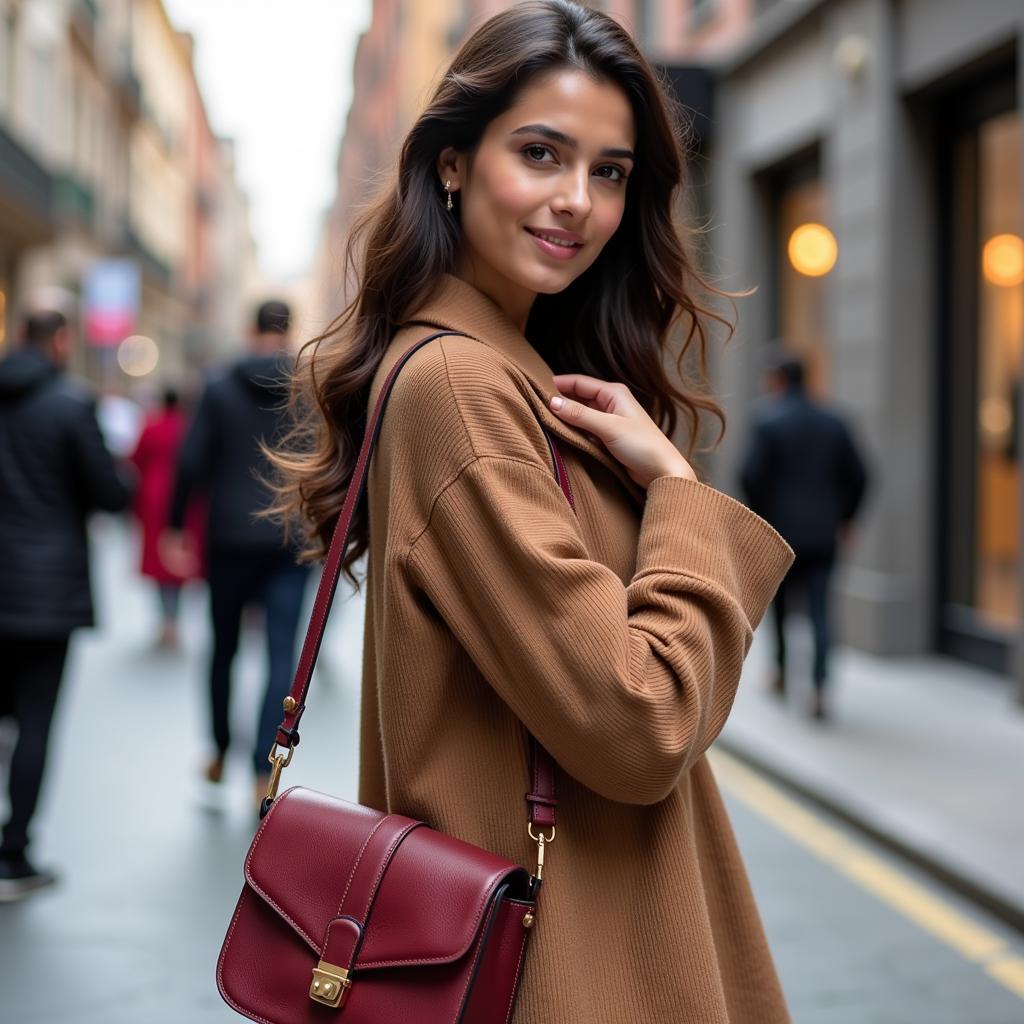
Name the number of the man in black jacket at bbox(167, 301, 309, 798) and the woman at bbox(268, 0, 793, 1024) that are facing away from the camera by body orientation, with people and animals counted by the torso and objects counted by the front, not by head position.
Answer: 1

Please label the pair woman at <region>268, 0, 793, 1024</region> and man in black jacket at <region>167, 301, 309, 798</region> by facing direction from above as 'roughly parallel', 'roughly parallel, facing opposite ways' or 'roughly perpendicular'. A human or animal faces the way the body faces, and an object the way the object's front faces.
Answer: roughly perpendicular

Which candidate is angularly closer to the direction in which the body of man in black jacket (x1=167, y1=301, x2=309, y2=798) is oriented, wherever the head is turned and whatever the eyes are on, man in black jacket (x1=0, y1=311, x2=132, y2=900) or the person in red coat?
the person in red coat

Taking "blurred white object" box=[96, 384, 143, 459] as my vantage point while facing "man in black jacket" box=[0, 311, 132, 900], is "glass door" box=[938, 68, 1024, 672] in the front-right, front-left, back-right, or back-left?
front-left

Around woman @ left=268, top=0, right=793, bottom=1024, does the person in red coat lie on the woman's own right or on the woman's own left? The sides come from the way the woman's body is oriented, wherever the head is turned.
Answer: on the woman's own left

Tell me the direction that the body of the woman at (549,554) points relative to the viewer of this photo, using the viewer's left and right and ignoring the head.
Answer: facing to the right of the viewer

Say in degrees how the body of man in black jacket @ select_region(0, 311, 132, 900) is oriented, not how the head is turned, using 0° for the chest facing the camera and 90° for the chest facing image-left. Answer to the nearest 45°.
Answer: approximately 225°

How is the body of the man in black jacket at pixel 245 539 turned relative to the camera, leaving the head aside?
away from the camera

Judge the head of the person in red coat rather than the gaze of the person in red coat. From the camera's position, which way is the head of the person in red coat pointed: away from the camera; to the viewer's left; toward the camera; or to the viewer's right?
away from the camera

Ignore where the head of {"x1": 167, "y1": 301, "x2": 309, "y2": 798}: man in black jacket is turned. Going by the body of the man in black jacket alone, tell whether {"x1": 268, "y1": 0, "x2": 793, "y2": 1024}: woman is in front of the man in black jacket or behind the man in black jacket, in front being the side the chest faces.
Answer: behind

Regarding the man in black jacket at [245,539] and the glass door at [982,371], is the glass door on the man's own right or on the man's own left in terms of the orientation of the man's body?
on the man's own right

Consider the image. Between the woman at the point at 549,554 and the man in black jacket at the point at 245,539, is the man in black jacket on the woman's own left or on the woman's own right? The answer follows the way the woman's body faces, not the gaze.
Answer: on the woman's own left

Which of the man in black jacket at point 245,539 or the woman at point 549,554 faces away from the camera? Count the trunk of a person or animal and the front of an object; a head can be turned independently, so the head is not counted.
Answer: the man in black jacket
